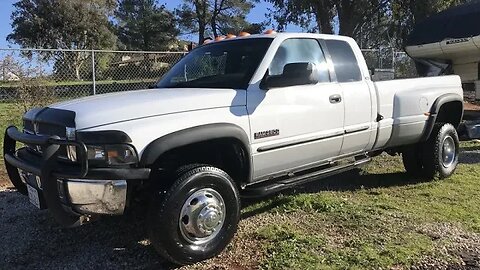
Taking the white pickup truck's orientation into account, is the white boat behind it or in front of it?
behind

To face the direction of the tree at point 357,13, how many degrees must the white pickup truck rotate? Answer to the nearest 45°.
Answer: approximately 135° to its right

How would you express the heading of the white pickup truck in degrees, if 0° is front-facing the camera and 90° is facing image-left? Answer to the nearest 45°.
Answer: approximately 45°

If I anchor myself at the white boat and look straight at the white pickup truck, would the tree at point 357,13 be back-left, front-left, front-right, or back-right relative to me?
back-right
